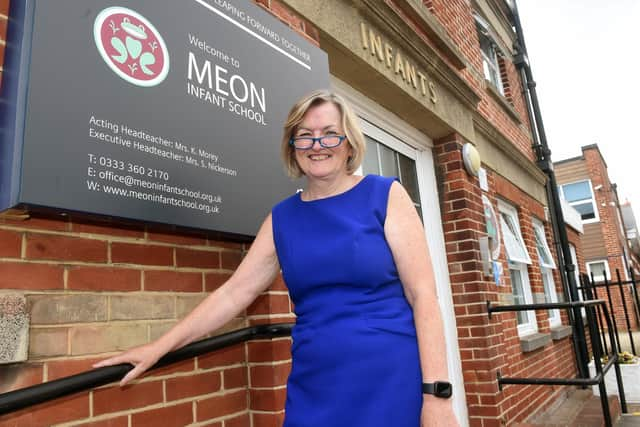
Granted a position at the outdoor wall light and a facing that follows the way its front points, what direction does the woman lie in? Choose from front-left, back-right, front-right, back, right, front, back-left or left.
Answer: front-right

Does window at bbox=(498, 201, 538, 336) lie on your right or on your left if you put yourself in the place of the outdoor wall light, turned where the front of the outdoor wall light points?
on your left

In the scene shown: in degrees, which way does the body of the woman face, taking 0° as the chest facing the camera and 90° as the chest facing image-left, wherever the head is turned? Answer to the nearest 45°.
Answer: approximately 0°

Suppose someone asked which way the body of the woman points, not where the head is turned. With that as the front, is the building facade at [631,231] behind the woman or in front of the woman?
behind

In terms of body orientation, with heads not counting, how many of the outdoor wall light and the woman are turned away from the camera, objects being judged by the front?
0

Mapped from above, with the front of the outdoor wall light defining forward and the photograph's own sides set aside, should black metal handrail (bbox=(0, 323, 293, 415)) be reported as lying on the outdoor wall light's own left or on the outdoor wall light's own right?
on the outdoor wall light's own right

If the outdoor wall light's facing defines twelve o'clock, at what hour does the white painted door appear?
The white painted door is roughly at 3 o'clock from the outdoor wall light.

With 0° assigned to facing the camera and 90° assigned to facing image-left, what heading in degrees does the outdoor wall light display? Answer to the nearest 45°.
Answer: approximately 315°
